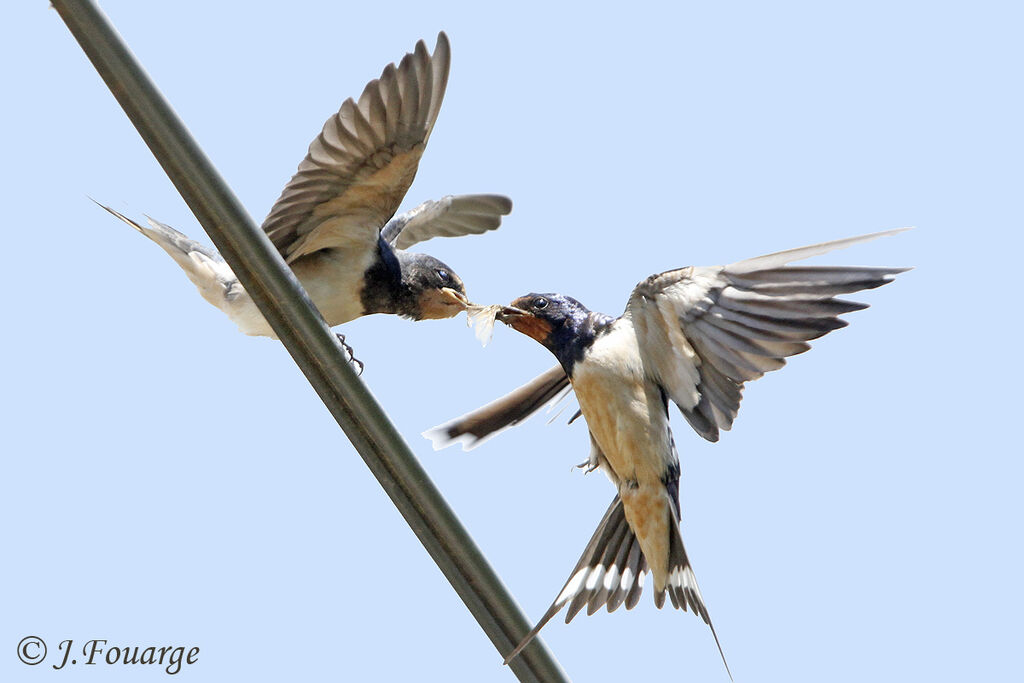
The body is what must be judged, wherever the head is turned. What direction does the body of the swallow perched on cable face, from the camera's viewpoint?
to the viewer's right
